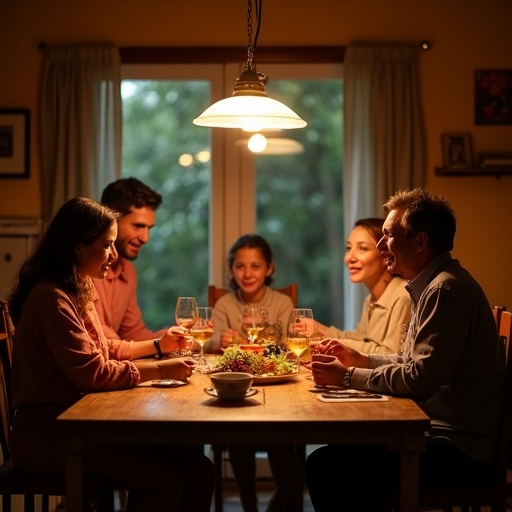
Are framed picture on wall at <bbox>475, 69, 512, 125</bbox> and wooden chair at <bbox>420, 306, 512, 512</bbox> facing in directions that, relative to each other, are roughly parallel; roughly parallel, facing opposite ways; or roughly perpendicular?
roughly perpendicular

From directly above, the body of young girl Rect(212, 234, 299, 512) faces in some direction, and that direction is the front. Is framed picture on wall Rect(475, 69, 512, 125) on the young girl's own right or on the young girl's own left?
on the young girl's own left

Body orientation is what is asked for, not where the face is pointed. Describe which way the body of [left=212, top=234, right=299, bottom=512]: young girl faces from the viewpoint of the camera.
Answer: toward the camera

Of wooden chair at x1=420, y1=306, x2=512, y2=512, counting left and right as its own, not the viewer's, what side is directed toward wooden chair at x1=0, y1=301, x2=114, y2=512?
front

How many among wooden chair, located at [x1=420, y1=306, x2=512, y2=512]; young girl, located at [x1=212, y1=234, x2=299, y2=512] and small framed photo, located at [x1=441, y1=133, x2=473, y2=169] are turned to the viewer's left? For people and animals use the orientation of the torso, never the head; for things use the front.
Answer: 1

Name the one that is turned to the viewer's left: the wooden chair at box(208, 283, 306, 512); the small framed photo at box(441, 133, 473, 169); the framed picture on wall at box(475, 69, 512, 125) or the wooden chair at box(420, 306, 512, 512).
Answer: the wooden chair at box(420, 306, 512, 512)

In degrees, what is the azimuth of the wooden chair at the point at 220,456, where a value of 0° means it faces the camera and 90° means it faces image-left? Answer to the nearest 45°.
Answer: approximately 0°

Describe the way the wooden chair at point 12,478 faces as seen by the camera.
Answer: facing to the right of the viewer

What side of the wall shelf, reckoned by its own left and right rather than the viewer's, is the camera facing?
front

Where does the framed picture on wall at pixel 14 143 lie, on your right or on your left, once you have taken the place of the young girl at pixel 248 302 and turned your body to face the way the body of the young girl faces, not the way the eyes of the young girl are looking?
on your right

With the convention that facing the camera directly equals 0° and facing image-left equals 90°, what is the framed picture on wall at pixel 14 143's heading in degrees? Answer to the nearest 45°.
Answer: approximately 0°

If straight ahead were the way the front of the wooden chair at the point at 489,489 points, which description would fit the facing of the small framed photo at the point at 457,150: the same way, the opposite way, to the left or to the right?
to the left

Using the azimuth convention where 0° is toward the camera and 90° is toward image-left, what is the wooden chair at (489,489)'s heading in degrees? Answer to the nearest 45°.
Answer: approximately 90°

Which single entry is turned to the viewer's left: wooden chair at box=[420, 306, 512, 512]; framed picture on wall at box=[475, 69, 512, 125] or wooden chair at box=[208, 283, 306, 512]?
wooden chair at box=[420, 306, 512, 512]
